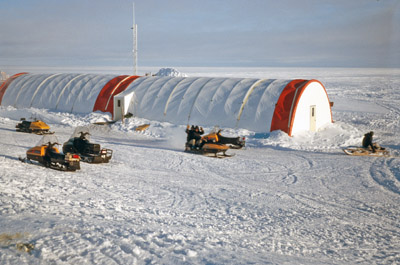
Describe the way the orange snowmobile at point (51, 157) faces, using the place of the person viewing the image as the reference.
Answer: facing away from the viewer and to the left of the viewer

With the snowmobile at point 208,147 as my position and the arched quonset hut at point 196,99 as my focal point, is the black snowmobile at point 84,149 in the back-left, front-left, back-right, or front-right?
back-left

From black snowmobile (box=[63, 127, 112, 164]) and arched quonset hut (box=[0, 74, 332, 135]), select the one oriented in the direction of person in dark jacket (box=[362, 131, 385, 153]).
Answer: the arched quonset hut

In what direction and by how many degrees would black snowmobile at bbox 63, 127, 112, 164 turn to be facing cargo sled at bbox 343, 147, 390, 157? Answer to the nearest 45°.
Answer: approximately 135° to its right

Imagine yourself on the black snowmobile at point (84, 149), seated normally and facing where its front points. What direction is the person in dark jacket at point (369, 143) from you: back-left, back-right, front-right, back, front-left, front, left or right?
back-right

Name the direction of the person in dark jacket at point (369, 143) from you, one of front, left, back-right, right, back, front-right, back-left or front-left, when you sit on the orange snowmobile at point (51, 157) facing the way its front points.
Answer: back-right

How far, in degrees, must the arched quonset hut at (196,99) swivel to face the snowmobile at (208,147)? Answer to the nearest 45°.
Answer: approximately 45° to its right

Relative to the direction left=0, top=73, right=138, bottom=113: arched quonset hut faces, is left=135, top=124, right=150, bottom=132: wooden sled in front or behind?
in front

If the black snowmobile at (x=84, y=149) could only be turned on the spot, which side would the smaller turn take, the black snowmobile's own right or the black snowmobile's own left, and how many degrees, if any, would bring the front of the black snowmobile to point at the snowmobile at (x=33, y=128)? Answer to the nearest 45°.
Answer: approximately 45° to the black snowmobile's own right

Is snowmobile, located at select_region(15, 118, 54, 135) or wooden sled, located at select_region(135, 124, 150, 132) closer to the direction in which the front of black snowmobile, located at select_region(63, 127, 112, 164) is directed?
the snowmobile
